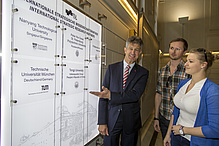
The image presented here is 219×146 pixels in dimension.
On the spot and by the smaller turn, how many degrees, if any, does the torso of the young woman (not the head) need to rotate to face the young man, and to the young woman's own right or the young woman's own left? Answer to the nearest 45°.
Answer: approximately 90° to the young woman's own right

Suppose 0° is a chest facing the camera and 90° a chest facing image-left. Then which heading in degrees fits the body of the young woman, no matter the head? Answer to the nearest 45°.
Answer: approximately 45°

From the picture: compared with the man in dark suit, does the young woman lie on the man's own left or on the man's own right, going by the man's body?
on the man's own left

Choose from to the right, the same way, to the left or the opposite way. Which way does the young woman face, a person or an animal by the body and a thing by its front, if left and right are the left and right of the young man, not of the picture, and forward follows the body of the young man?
the same way

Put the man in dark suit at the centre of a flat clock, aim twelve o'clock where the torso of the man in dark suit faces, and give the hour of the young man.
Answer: The young man is roughly at 8 o'clock from the man in dark suit.

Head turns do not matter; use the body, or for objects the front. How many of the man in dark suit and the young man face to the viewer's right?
0

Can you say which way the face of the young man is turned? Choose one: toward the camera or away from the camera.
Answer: toward the camera

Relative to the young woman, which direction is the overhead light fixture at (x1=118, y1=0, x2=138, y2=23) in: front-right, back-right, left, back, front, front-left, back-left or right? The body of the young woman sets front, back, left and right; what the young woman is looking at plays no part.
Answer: right

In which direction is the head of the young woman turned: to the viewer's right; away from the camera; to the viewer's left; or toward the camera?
to the viewer's left

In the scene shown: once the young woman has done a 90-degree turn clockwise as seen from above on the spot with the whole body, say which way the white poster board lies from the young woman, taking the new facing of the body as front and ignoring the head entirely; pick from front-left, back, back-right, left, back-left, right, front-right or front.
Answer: left

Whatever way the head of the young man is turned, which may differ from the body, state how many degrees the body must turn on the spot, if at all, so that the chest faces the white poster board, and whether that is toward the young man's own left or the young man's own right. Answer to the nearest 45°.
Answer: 0° — they already face it

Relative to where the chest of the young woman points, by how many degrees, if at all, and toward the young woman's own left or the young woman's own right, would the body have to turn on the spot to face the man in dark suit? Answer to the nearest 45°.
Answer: approximately 45° to the young woman's own right

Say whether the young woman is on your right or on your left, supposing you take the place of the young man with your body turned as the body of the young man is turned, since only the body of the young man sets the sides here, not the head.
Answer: on your left

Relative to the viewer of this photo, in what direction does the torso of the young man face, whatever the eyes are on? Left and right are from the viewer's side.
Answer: facing the viewer and to the left of the viewer

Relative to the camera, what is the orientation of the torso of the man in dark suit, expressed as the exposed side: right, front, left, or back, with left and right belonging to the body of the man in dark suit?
front
